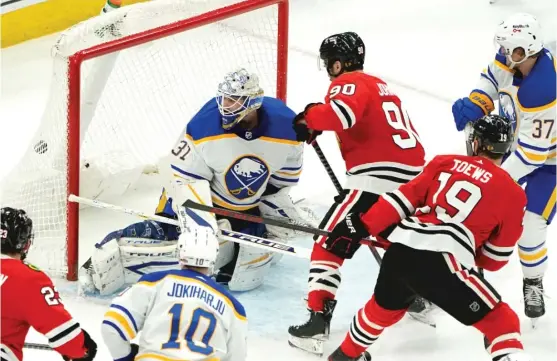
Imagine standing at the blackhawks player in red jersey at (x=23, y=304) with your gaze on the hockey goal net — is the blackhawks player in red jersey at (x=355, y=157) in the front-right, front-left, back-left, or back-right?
front-right

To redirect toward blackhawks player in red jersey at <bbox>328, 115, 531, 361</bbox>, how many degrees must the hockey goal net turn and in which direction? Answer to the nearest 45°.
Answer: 0° — it already faces them

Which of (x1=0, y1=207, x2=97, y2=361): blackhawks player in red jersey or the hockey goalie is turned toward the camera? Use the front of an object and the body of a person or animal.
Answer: the hockey goalie

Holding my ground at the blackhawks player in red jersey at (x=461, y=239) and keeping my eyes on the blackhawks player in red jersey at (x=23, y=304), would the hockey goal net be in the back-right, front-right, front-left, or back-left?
front-right

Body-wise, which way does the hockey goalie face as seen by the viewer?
toward the camera

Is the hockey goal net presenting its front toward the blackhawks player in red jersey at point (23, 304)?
no

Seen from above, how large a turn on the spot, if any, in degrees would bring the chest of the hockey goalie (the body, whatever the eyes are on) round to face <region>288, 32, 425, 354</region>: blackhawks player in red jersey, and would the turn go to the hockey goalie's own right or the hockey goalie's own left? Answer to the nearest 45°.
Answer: approximately 45° to the hockey goalie's own left

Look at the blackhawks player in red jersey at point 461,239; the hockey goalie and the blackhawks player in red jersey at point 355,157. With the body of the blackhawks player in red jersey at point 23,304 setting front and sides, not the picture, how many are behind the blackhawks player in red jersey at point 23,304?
0

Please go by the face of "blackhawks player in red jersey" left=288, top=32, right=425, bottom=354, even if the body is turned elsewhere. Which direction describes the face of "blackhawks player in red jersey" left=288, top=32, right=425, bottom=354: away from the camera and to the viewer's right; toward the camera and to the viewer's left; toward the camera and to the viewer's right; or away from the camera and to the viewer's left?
away from the camera and to the viewer's left

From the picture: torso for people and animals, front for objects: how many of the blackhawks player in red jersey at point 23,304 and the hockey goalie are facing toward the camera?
1

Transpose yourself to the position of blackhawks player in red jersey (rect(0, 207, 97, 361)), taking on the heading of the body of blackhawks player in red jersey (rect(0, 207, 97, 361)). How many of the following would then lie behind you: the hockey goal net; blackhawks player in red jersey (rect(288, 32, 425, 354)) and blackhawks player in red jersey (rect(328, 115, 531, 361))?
0

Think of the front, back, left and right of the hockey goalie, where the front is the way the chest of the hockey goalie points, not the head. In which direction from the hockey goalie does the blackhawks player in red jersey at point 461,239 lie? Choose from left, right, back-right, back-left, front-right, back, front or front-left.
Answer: front-left

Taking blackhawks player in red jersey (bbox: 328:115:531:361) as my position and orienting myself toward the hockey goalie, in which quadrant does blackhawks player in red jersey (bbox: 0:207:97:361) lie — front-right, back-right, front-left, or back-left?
front-left

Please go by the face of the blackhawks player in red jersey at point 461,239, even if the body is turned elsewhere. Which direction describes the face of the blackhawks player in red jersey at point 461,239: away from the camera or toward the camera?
away from the camera

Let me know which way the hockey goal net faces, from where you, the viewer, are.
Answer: facing the viewer and to the right of the viewer

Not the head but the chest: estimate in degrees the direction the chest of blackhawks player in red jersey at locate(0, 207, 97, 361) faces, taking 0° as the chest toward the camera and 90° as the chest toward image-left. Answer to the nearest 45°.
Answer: approximately 225°

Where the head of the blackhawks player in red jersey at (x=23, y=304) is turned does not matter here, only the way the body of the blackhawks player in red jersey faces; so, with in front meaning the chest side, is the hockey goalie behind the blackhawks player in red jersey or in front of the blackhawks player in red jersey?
in front

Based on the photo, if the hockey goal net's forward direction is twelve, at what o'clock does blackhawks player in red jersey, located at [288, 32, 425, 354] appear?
The blackhawks player in red jersey is roughly at 12 o'clock from the hockey goal net.
